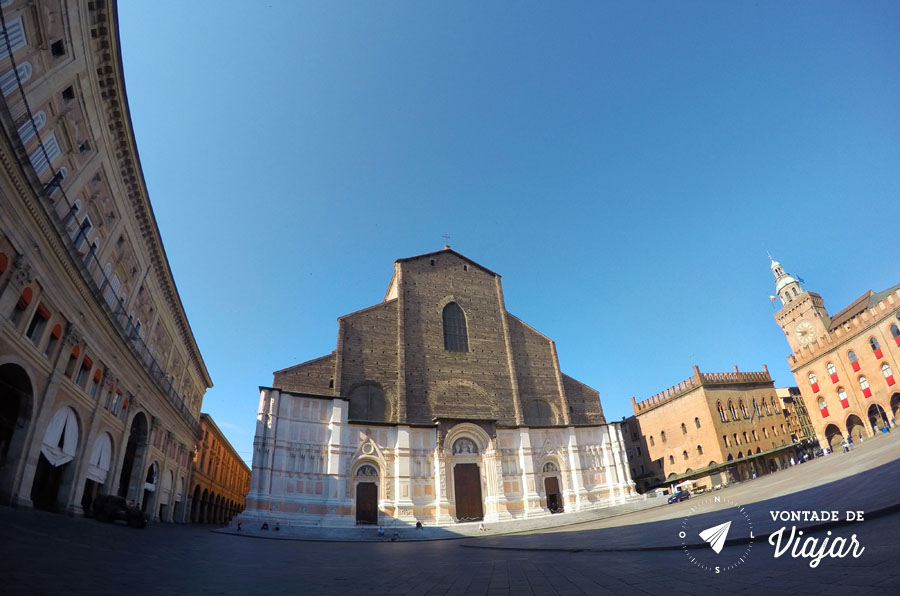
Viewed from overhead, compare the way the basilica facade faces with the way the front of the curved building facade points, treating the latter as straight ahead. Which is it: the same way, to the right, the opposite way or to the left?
to the right

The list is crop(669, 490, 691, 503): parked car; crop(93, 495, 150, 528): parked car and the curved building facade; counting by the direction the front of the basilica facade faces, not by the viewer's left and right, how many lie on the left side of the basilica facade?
1

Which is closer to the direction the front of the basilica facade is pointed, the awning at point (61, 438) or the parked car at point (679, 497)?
the awning

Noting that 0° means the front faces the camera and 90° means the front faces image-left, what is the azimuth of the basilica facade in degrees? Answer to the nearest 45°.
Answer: approximately 0°

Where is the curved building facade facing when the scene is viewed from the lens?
facing the viewer and to the right of the viewer

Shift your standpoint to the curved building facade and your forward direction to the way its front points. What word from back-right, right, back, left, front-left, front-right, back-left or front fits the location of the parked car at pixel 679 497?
front-left

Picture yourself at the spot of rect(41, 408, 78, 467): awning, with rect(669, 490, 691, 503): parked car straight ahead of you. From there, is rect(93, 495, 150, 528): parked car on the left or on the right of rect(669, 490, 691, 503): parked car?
left

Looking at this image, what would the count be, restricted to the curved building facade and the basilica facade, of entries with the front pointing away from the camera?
0

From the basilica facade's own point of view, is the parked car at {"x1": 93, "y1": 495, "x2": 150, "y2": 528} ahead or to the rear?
ahead

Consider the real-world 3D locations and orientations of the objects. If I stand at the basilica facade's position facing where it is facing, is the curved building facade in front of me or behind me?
in front

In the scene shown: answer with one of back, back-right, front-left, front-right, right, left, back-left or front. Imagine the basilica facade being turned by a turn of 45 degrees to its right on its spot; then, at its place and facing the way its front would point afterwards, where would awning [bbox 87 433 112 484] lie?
front

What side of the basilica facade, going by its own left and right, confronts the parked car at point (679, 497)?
left
